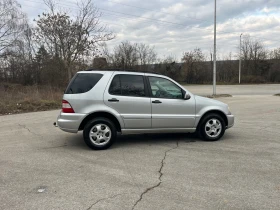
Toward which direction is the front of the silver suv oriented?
to the viewer's right
